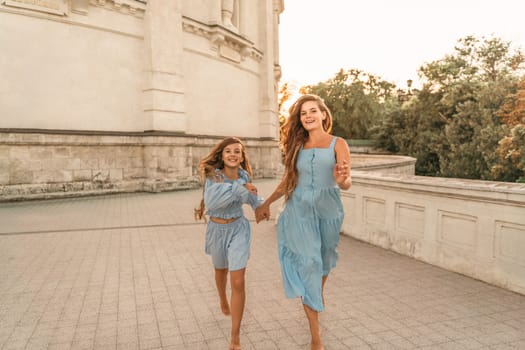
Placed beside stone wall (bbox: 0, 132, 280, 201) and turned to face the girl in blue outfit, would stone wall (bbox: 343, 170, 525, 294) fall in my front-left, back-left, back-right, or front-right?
front-left

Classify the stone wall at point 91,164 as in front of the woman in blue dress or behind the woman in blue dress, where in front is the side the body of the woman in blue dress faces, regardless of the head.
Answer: behind

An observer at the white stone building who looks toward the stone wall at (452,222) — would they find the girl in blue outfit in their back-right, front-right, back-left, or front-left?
front-right

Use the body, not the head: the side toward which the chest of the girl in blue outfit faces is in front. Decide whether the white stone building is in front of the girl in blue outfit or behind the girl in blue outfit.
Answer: behind

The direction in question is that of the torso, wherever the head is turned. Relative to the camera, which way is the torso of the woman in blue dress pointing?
toward the camera

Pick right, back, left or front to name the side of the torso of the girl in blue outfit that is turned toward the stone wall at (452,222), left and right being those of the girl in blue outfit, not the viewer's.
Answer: left

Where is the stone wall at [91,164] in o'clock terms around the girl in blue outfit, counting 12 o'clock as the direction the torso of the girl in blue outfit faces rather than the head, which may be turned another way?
The stone wall is roughly at 5 o'clock from the girl in blue outfit.

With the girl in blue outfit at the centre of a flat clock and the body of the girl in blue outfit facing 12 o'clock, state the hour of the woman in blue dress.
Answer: The woman in blue dress is roughly at 10 o'clock from the girl in blue outfit.

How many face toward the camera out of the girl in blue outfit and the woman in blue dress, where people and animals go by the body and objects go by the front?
2
